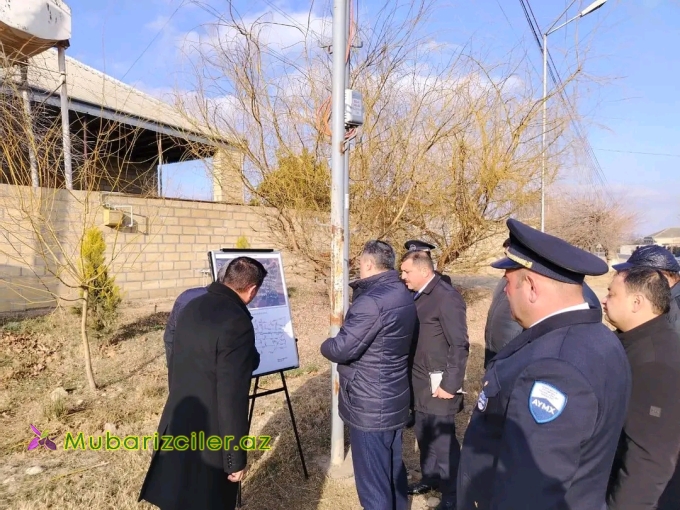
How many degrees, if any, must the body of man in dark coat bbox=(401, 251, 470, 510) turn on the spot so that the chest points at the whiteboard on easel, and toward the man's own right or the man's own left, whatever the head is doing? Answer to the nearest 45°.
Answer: approximately 45° to the man's own right

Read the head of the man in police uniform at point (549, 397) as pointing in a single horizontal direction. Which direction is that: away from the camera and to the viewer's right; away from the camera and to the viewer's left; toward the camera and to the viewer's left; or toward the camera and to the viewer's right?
away from the camera and to the viewer's left

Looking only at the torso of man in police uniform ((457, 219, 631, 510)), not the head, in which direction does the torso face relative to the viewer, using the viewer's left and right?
facing to the left of the viewer

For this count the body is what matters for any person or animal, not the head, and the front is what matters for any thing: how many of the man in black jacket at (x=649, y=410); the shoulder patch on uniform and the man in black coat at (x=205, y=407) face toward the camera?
1

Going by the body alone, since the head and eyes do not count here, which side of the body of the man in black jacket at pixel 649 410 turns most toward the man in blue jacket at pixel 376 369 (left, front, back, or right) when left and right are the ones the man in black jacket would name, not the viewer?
front

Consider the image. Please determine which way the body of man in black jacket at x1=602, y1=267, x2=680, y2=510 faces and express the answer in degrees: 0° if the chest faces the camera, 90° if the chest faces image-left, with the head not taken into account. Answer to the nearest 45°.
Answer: approximately 90°

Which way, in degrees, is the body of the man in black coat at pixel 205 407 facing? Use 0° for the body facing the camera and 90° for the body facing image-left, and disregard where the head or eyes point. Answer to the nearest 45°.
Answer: approximately 225°

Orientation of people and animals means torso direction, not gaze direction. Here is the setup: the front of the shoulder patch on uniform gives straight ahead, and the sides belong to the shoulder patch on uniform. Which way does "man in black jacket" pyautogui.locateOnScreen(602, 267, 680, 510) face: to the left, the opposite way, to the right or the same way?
to the right

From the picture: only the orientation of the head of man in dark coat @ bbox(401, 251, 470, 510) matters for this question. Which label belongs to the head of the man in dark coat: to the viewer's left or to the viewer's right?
to the viewer's left

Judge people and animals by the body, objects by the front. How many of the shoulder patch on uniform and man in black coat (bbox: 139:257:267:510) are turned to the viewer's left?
0

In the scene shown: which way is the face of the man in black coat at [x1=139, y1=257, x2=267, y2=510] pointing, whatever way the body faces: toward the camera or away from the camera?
away from the camera

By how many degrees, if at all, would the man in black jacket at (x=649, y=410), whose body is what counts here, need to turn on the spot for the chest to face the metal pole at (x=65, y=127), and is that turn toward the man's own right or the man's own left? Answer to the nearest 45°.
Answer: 0° — they already face it

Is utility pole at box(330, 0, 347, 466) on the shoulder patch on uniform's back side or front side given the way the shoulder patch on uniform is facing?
on the back side

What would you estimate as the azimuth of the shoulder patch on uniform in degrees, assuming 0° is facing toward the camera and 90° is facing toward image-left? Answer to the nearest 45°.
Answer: approximately 0°
